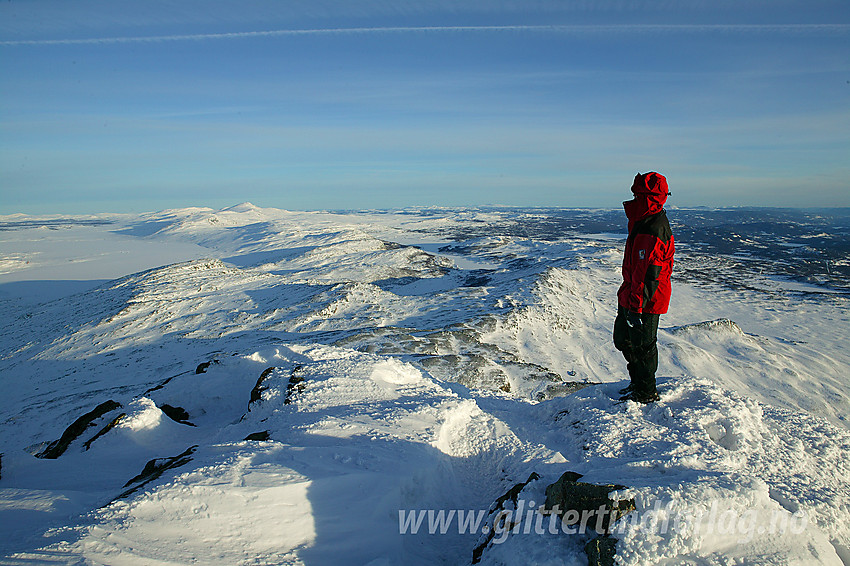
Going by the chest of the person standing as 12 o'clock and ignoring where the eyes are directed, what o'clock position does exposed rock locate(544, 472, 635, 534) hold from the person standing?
The exposed rock is roughly at 9 o'clock from the person standing.

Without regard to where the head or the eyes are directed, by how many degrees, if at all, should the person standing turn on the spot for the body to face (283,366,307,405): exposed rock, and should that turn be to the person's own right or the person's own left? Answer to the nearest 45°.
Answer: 0° — they already face it

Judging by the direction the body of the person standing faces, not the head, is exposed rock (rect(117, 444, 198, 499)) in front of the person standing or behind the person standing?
in front

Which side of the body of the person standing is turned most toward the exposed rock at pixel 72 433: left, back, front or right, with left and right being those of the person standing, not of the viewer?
front

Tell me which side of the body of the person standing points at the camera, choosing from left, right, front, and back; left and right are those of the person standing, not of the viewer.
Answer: left

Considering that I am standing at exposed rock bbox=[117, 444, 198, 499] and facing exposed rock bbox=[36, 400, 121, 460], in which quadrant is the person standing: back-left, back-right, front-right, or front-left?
back-right

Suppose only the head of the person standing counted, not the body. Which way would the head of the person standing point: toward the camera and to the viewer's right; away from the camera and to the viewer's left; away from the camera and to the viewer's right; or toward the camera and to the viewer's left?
away from the camera and to the viewer's left

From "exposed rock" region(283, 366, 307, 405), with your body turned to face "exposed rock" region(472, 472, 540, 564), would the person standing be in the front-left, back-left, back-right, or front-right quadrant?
front-left
